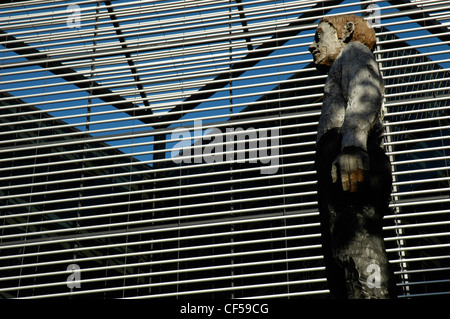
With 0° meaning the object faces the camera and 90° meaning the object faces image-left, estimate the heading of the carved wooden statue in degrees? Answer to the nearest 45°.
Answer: approximately 90°
